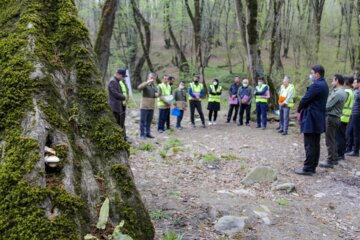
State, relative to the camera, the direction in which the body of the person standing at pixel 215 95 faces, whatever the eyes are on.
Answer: toward the camera

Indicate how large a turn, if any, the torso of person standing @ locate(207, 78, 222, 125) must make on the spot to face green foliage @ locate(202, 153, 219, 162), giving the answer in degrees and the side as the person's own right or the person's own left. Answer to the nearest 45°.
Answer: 0° — they already face it

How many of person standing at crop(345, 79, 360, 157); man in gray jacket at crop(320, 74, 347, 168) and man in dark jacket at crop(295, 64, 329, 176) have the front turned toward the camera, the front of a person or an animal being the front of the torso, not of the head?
0

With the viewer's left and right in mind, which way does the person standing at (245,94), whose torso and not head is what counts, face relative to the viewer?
facing the viewer

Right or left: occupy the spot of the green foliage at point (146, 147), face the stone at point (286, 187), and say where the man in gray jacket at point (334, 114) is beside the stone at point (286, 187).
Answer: left

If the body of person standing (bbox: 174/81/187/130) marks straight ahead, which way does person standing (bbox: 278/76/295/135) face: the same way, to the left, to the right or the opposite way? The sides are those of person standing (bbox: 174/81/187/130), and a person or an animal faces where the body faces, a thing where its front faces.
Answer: to the right

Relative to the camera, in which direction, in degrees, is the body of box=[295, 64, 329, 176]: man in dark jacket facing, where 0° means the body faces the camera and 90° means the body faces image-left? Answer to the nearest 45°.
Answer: approximately 90°

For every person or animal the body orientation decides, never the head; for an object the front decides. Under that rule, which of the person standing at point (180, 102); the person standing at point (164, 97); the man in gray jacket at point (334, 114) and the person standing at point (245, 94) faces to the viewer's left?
the man in gray jacket

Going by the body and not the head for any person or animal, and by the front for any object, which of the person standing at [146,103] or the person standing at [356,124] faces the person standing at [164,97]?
the person standing at [356,124]

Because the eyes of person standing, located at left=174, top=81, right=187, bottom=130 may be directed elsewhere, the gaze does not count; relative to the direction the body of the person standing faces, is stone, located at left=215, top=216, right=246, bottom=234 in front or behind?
in front

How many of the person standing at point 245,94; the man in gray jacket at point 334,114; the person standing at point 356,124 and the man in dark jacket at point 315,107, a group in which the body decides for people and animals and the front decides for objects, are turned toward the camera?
1

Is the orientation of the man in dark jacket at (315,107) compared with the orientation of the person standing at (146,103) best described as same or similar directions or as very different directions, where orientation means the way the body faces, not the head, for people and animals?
very different directions

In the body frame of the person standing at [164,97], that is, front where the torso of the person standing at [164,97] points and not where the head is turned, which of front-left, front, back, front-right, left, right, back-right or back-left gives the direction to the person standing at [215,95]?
left

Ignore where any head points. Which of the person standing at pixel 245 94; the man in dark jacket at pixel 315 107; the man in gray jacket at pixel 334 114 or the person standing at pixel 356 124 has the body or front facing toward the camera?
the person standing at pixel 245 94
